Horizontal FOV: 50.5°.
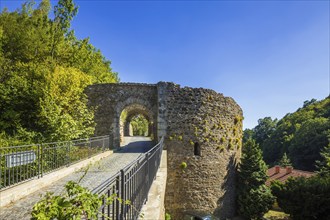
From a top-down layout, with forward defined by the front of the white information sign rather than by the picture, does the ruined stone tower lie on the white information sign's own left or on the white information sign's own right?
on the white information sign's own left

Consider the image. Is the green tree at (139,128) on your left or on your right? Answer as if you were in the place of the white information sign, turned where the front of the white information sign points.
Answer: on your left

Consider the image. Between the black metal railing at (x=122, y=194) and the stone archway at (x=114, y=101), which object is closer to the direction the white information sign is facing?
the black metal railing

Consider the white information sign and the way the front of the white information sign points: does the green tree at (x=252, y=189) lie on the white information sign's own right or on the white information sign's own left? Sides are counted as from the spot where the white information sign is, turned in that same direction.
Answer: on the white information sign's own left

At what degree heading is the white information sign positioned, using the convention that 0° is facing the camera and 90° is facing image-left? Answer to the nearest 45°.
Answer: approximately 315°

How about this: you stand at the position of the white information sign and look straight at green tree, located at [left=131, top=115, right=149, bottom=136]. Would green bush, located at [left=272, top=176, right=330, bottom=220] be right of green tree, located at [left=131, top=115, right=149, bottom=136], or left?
right

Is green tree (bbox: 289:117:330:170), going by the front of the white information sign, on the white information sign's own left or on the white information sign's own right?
on the white information sign's own left
